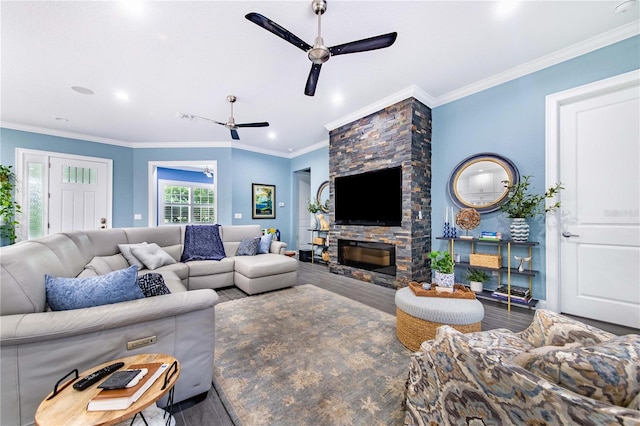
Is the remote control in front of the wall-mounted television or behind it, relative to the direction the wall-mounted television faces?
in front

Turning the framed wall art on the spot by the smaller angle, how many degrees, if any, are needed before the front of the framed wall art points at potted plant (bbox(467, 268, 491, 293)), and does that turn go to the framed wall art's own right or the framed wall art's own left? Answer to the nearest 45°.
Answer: approximately 45° to the framed wall art's own left

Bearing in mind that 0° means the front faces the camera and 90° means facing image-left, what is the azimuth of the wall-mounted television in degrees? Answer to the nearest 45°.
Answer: approximately 45°

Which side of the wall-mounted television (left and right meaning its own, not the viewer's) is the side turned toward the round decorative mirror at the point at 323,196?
right

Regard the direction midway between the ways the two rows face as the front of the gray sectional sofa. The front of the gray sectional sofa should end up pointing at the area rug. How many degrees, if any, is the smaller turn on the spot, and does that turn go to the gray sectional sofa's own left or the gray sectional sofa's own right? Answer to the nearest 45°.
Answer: approximately 45° to the gray sectional sofa's own left

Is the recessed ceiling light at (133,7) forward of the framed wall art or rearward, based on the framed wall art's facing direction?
forward

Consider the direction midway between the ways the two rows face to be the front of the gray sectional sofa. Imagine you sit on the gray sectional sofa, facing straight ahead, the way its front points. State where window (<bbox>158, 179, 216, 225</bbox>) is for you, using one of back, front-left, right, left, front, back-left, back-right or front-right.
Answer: back-left

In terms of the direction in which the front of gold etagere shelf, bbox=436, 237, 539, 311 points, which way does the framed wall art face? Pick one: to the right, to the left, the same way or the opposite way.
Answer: to the left

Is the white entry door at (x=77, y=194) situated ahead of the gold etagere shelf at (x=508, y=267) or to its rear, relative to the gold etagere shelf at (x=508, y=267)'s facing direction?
ahead
